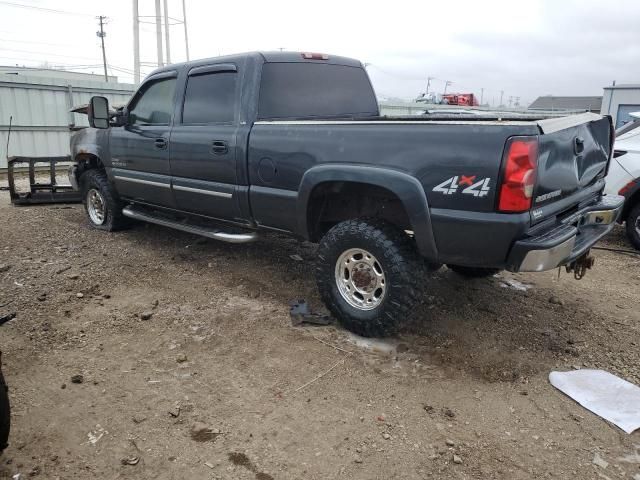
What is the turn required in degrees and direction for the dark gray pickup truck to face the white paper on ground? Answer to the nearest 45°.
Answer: approximately 180°

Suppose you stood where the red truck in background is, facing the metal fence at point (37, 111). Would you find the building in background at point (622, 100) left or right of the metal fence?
left

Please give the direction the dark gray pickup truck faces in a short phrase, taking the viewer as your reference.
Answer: facing away from the viewer and to the left of the viewer

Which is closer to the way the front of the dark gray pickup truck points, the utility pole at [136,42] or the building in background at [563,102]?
the utility pole

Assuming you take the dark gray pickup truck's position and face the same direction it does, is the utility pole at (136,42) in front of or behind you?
in front

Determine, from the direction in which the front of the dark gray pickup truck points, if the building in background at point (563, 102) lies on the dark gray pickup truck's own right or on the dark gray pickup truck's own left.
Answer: on the dark gray pickup truck's own right

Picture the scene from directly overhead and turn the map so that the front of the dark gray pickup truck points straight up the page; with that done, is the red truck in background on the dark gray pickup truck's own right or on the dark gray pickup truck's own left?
on the dark gray pickup truck's own right

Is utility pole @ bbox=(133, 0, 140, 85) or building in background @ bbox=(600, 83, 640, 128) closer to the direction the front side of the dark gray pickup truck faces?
the utility pole

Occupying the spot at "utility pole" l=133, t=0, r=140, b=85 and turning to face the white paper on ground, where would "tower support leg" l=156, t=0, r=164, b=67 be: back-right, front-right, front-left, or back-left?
back-left

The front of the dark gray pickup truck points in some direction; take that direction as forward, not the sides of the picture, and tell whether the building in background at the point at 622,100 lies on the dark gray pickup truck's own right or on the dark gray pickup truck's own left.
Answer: on the dark gray pickup truck's own right
